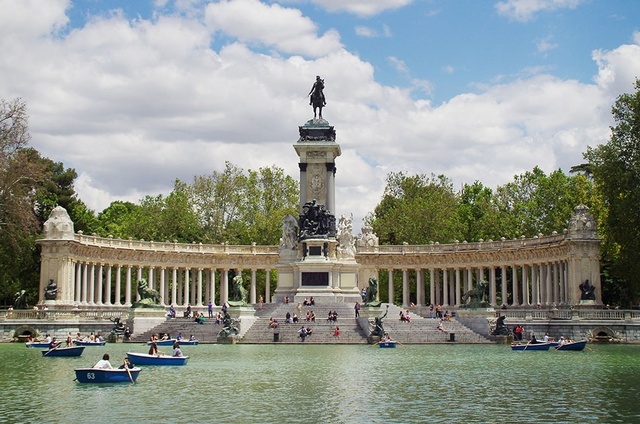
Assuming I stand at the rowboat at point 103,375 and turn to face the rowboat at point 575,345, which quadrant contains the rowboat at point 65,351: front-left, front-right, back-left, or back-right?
front-left

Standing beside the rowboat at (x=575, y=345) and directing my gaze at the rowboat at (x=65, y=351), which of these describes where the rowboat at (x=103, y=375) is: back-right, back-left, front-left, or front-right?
front-left

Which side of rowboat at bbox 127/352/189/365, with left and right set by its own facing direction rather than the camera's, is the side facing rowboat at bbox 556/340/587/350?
back

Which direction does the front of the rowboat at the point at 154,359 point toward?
to the viewer's left

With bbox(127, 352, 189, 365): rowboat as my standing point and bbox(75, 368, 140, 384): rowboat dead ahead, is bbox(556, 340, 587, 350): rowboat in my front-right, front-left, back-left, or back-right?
back-left

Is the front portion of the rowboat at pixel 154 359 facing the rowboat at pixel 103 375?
no

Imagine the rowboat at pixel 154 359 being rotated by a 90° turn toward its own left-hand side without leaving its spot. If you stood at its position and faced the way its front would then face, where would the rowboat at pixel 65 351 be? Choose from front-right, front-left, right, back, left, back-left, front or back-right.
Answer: back-right
